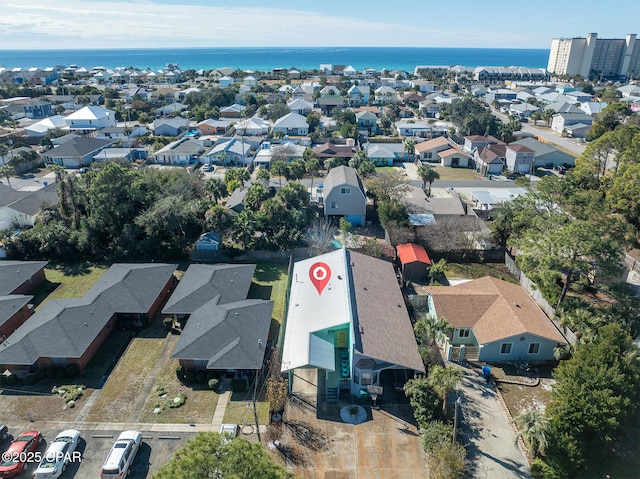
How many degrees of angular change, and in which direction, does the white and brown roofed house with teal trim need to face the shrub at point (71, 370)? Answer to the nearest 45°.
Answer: approximately 90° to its right

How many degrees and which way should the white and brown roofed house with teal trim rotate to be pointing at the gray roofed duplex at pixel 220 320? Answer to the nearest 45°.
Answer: approximately 90° to its right

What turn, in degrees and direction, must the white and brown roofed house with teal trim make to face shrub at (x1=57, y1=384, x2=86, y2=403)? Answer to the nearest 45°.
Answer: approximately 90° to its right

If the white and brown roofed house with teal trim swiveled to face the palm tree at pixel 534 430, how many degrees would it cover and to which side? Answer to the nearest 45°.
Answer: approximately 45° to its left

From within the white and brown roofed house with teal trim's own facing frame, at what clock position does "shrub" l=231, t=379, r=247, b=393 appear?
The shrub is roughly at 2 o'clock from the white and brown roofed house with teal trim.

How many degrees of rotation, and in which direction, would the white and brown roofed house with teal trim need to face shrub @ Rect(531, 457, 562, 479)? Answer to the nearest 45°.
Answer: approximately 45° to its left

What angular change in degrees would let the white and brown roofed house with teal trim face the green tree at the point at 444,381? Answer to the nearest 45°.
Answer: approximately 45° to its left

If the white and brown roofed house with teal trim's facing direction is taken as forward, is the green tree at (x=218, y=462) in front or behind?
in front

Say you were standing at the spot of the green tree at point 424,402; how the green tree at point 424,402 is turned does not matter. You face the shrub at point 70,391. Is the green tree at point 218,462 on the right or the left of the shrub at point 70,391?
left

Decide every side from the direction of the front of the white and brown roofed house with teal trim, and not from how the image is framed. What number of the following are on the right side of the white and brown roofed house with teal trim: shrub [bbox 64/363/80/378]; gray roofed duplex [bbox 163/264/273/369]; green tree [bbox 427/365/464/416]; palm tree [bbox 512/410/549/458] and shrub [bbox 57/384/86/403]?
3

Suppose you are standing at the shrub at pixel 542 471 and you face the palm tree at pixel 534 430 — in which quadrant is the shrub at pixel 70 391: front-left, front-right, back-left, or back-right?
front-left

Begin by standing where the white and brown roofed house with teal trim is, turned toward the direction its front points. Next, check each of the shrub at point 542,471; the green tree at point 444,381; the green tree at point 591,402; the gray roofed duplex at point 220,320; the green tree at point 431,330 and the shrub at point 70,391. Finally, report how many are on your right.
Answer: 2

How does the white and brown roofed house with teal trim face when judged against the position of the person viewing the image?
facing the viewer

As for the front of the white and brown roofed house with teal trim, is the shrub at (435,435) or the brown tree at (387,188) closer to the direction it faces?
the shrub

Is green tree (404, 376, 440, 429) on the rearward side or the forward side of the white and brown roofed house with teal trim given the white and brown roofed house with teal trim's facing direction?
on the forward side

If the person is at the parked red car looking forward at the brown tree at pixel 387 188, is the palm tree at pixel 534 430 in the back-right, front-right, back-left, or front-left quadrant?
front-right

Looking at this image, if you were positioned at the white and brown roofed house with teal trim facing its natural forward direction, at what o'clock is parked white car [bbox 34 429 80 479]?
The parked white car is roughly at 2 o'clock from the white and brown roofed house with teal trim.

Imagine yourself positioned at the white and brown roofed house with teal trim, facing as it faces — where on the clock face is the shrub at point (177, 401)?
The shrub is roughly at 2 o'clock from the white and brown roofed house with teal trim.
